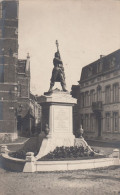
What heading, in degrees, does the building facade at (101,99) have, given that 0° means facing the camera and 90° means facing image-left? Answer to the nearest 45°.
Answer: approximately 45°

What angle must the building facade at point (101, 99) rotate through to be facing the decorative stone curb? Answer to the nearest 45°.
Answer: approximately 45° to its left

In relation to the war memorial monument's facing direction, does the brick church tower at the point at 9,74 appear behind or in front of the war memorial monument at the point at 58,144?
behind

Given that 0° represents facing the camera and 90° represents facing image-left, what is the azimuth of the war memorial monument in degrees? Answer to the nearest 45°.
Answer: approximately 0°
